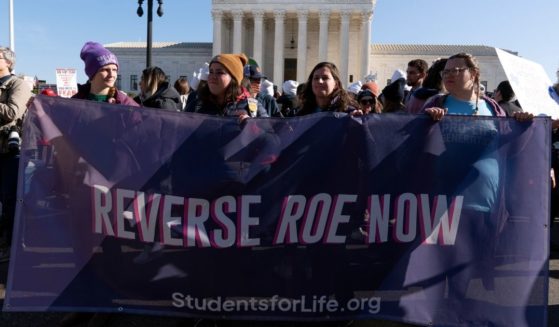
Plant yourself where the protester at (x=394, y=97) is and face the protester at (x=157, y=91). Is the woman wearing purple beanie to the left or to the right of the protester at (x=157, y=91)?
left

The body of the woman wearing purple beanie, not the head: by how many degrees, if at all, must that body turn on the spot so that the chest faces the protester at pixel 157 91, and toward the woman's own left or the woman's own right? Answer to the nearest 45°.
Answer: approximately 135° to the woman's own left

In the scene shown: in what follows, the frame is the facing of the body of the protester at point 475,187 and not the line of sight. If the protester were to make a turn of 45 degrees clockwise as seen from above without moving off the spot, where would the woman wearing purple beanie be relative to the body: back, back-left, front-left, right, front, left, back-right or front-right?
front

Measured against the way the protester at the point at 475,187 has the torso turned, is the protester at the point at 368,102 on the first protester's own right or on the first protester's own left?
on the first protester's own right

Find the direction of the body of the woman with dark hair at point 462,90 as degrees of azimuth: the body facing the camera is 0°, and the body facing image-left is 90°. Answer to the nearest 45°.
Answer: approximately 45°

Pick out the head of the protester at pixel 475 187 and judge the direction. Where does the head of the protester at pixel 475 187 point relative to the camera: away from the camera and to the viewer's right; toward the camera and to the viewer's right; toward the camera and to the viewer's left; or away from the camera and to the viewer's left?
toward the camera and to the viewer's left
